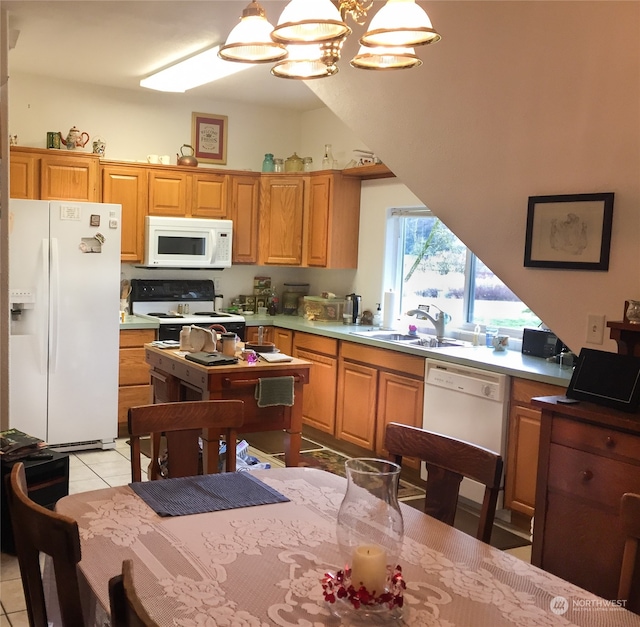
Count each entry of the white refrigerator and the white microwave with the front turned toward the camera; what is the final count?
2

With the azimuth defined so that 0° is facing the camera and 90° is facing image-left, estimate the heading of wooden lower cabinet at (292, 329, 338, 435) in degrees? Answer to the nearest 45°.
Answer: approximately 45°

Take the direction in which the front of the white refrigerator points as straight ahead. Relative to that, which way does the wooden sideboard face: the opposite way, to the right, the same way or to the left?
to the right

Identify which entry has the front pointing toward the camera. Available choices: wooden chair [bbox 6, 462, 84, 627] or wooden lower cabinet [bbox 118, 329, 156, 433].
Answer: the wooden lower cabinet

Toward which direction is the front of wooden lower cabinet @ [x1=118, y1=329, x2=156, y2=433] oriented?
toward the camera

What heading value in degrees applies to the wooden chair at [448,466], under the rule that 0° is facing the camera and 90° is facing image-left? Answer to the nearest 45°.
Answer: approximately 45°

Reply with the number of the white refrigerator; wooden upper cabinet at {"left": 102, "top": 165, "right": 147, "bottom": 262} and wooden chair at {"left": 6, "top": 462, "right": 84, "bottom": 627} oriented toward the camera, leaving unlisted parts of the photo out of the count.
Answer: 2

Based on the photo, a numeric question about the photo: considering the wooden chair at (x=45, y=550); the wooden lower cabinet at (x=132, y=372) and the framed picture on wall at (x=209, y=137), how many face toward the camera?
2

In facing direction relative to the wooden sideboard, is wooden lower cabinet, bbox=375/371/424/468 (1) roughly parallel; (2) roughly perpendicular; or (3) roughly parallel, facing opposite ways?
roughly parallel

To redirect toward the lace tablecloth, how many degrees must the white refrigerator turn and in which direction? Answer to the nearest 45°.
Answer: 0° — it already faces it

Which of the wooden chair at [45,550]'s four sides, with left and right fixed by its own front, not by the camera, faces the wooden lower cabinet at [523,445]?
front

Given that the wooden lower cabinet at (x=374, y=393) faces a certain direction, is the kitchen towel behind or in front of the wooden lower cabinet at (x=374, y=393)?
in front

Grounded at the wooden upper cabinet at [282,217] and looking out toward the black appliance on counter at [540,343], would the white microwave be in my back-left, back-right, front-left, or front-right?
back-right

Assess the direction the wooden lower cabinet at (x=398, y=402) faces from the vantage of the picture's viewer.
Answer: facing the viewer and to the left of the viewer

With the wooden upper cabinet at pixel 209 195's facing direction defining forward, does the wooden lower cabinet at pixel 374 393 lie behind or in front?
in front

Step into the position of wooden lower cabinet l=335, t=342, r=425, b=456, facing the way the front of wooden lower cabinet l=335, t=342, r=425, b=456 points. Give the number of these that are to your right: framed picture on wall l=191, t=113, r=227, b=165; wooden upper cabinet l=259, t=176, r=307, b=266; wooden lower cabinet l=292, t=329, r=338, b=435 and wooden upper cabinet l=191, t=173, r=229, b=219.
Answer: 4

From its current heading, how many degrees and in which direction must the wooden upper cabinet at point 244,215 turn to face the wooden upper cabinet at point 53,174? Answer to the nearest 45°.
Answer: approximately 45° to its right

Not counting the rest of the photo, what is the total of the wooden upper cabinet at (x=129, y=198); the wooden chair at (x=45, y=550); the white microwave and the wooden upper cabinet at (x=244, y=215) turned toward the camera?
3

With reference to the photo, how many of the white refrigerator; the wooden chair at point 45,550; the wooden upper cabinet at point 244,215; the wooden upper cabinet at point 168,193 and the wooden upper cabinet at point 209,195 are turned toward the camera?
4
